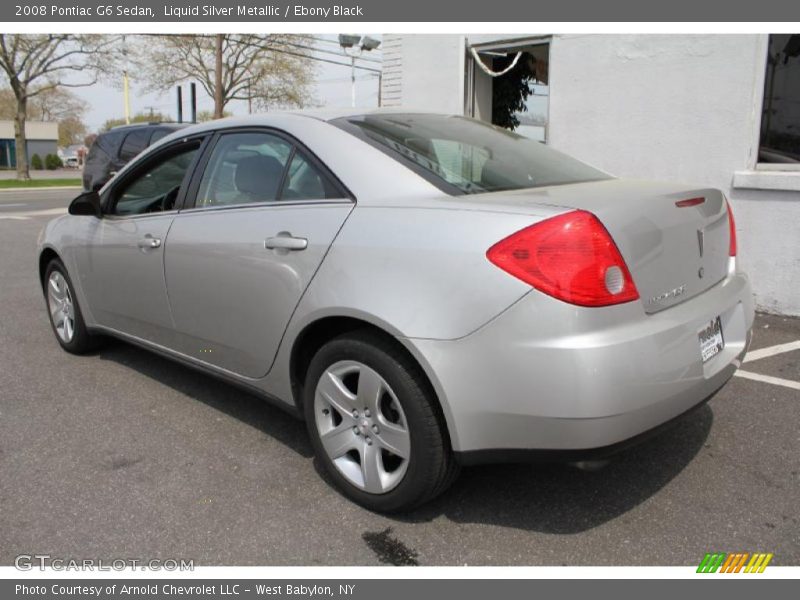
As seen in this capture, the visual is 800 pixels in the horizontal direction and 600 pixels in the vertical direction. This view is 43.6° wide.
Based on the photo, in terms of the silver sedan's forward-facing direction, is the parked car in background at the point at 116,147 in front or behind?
in front

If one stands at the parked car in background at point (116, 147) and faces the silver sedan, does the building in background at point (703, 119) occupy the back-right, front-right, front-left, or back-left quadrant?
front-left

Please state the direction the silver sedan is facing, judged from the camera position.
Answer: facing away from the viewer and to the left of the viewer

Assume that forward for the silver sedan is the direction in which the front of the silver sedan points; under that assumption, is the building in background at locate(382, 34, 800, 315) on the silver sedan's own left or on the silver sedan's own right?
on the silver sedan's own right

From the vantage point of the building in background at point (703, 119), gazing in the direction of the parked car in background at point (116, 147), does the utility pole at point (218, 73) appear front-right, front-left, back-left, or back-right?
front-right

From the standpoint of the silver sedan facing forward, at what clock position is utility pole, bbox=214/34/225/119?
The utility pole is roughly at 1 o'clock from the silver sedan.

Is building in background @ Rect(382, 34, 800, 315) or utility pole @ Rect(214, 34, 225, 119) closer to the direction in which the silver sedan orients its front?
the utility pole
